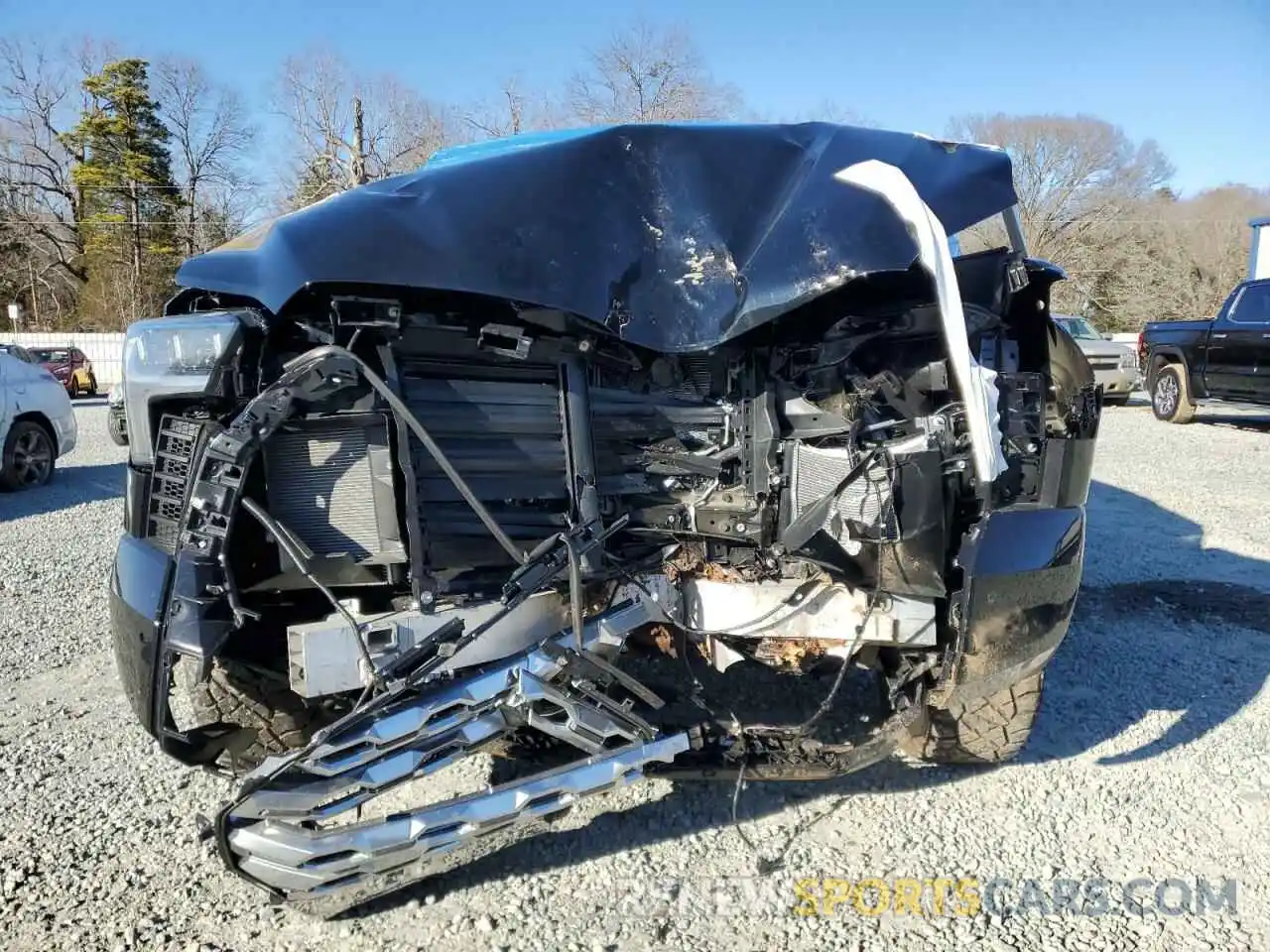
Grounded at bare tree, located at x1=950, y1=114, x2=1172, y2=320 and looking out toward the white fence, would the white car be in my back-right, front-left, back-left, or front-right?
front-left

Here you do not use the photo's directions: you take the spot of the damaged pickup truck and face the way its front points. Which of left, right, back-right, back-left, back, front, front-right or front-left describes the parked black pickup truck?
back-left

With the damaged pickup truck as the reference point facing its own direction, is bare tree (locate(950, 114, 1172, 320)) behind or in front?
behind

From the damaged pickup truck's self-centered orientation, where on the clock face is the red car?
The red car is roughly at 5 o'clock from the damaged pickup truck.

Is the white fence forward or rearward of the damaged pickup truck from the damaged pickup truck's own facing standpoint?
rearward

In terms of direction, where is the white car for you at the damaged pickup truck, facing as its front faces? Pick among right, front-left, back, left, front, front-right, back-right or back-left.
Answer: back-right

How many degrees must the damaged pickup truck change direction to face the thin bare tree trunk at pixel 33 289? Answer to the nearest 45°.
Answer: approximately 135° to its right

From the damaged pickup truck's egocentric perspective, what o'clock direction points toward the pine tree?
The pine tree is roughly at 5 o'clock from the damaged pickup truck.

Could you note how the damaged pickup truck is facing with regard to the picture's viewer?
facing the viewer
